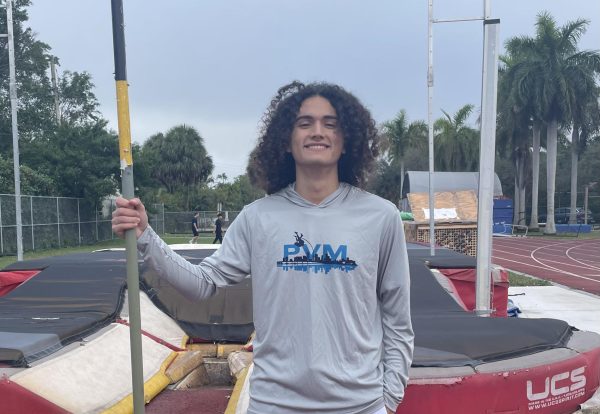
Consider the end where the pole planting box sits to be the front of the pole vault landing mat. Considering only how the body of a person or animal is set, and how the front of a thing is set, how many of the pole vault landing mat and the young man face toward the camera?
2

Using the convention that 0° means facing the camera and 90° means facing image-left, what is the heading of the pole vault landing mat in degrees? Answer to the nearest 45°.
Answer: approximately 0°

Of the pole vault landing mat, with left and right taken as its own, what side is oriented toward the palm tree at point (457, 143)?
back

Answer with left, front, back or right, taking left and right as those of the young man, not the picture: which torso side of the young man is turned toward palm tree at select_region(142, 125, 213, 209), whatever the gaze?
back

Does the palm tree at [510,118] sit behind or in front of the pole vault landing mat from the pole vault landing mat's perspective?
behind

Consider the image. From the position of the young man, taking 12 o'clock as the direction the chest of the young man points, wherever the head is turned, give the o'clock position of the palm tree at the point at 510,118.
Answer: The palm tree is roughly at 7 o'clock from the young man.
